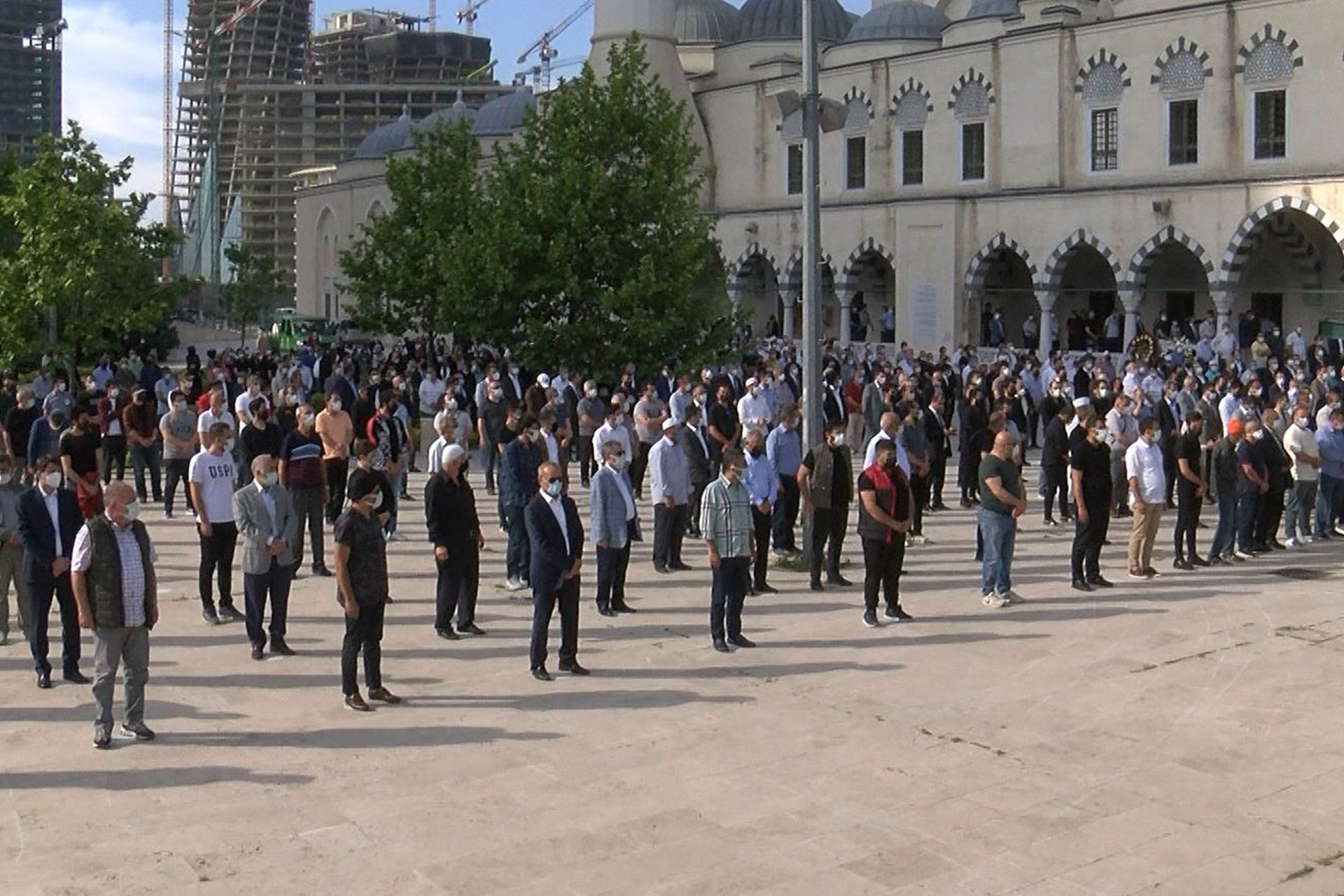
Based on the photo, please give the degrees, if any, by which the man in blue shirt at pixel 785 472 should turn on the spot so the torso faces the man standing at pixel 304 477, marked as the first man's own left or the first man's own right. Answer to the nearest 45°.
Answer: approximately 90° to the first man's own right

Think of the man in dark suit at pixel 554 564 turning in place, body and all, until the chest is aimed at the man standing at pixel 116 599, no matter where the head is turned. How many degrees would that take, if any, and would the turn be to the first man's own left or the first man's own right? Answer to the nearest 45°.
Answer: approximately 90° to the first man's own right

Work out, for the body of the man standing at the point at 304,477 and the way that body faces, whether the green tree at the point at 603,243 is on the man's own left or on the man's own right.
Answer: on the man's own left

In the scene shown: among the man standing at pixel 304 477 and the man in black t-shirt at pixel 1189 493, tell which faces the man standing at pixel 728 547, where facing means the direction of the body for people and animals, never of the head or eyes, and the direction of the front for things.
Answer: the man standing at pixel 304 477

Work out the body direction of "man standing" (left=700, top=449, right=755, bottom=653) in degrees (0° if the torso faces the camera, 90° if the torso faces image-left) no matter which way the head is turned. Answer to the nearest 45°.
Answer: approximately 315°

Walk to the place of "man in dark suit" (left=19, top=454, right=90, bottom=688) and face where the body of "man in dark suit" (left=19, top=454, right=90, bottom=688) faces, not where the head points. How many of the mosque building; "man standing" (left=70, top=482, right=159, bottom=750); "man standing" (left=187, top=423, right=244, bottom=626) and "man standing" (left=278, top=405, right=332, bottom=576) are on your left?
3

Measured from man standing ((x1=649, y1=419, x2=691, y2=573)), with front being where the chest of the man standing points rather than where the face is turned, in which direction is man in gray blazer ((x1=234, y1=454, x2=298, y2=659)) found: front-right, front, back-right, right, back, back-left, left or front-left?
right

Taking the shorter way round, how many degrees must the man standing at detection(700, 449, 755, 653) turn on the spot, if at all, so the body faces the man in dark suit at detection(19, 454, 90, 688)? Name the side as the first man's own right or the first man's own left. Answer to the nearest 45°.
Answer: approximately 135° to the first man's own right

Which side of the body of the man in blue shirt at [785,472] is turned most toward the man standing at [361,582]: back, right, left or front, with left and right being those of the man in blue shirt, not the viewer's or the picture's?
right

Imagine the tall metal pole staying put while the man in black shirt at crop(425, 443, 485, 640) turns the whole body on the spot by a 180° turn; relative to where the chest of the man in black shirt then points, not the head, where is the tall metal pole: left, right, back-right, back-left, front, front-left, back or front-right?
right

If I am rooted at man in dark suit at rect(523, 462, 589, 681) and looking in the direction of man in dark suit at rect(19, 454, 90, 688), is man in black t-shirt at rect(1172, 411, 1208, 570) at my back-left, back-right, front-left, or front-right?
back-right

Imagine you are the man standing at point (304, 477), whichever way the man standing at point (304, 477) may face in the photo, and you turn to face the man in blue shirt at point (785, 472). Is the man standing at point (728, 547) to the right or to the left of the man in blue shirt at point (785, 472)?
right

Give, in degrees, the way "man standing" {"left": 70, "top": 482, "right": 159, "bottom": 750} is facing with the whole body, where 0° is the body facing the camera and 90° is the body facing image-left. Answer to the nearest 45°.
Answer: approximately 315°

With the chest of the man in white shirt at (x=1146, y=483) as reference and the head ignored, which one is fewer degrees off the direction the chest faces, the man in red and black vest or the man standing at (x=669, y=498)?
the man in red and black vest
